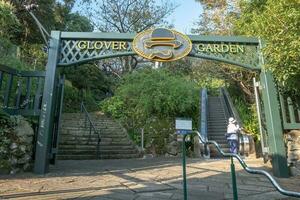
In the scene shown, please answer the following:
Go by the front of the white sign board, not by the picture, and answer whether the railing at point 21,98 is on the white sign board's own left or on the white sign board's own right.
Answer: on the white sign board's own right

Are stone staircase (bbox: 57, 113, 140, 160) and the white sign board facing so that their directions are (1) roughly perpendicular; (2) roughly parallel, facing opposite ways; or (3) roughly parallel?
roughly parallel

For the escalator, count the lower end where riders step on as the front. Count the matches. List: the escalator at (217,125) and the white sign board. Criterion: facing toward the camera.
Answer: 2

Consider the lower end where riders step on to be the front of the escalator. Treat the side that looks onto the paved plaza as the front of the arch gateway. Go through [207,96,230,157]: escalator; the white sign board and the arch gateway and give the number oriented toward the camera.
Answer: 3

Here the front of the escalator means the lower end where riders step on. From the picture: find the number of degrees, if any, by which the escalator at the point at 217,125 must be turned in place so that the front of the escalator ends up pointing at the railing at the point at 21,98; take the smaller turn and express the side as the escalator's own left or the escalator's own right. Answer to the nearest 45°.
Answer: approximately 45° to the escalator's own right

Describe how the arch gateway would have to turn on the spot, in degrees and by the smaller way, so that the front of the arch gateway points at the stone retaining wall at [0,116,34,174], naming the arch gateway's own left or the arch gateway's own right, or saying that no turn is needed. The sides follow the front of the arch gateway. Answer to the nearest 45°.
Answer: approximately 90° to the arch gateway's own right

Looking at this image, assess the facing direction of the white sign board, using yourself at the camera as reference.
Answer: facing the viewer

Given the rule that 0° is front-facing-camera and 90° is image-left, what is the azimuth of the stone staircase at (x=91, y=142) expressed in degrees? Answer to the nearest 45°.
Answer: approximately 0°

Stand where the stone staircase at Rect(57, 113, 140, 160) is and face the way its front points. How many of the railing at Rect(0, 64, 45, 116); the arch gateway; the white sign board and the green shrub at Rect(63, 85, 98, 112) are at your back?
1

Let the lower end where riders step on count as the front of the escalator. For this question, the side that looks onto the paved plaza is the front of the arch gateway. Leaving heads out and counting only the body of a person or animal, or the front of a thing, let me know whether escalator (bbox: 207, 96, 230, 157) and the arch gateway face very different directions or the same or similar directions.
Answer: same or similar directions

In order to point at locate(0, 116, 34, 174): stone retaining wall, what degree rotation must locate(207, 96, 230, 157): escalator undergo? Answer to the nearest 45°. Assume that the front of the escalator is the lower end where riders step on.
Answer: approximately 45° to its right

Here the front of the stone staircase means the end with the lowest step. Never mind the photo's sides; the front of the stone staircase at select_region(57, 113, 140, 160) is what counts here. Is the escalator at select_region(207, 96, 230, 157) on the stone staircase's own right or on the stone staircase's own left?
on the stone staircase's own left

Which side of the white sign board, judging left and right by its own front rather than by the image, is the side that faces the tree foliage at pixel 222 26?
back

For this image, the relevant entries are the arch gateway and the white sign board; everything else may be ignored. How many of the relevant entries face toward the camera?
2
